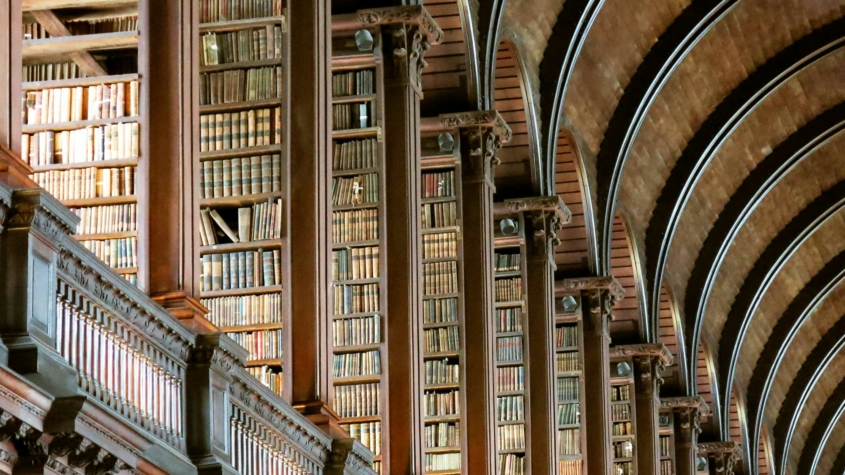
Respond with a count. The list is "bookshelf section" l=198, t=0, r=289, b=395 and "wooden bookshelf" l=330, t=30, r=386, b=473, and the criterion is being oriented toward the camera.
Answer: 2

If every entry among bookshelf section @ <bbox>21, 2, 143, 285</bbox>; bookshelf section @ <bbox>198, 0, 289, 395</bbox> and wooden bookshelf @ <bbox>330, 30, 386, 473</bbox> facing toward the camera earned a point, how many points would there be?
3

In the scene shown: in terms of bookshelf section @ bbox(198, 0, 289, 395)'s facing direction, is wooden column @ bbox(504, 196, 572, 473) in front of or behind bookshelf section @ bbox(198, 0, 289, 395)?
behind

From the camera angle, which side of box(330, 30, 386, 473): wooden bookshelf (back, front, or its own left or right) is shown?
front

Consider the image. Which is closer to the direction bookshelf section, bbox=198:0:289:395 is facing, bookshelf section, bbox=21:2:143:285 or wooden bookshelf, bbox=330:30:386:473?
the bookshelf section

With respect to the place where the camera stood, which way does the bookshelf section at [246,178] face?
facing the viewer

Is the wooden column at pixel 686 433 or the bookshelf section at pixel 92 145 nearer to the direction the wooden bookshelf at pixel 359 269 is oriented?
the bookshelf section
